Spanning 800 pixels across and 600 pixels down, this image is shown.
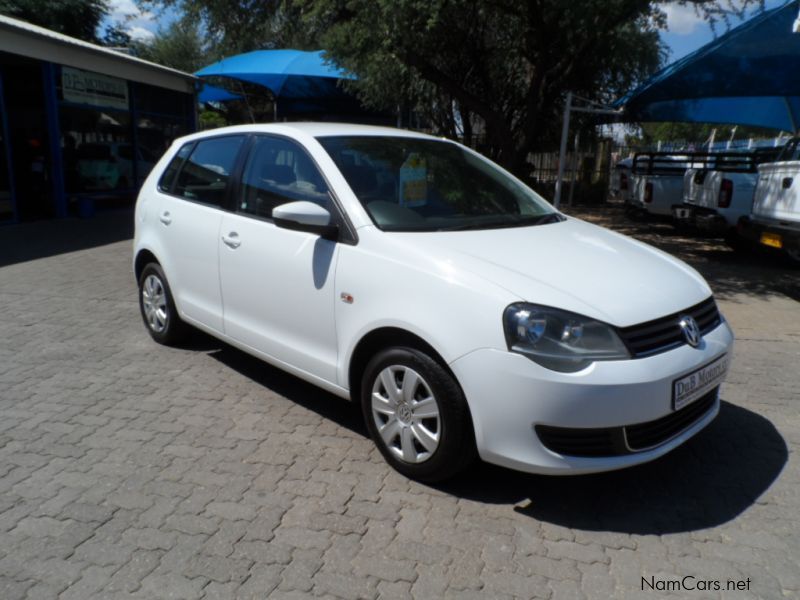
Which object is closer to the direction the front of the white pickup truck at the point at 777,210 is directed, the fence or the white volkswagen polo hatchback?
the fence

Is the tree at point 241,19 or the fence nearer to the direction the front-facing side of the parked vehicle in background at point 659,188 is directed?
the fence

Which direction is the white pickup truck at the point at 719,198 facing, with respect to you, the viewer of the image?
facing away from the viewer and to the right of the viewer

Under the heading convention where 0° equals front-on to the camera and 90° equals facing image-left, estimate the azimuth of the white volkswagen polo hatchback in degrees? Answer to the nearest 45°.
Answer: approximately 315°

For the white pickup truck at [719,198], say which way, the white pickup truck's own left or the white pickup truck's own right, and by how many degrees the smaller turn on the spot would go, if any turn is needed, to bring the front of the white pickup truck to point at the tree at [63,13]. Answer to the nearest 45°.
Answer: approximately 135° to the white pickup truck's own left

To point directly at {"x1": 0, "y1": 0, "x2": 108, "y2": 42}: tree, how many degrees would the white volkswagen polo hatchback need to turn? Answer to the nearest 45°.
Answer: approximately 180°

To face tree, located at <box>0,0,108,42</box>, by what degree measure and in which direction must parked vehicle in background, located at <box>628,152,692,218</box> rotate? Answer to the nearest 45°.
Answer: approximately 135° to its left

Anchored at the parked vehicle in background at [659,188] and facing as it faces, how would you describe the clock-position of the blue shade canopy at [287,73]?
The blue shade canopy is roughly at 8 o'clock from the parked vehicle in background.

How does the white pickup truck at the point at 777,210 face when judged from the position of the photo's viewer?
facing away from the viewer and to the right of the viewer

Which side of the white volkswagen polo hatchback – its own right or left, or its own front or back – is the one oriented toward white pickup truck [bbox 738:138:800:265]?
left

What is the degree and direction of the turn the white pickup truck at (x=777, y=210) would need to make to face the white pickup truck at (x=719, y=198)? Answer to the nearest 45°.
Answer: approximately 45° to its left
